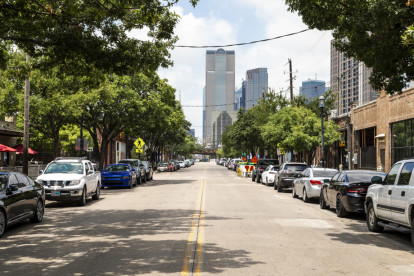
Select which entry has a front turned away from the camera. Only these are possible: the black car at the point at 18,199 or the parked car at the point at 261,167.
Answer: the parked car

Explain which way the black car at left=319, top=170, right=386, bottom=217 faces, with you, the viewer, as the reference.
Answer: facing away from the viewer and to the left of the viewer

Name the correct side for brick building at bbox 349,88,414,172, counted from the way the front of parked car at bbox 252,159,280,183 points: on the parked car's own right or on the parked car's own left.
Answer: on the parked car's own right

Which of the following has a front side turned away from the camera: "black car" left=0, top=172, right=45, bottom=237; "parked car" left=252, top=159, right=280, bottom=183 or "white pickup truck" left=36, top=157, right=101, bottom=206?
the parked car

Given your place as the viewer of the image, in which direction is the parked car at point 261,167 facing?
facing away from the viewer

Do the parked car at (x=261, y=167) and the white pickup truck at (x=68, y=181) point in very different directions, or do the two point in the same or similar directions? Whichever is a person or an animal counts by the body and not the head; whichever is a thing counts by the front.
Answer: very different directions

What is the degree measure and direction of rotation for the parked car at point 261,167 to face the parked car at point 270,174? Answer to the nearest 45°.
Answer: approximately 180°

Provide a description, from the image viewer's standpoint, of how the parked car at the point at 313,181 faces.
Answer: facing away from the viewer and to the left of the viewer

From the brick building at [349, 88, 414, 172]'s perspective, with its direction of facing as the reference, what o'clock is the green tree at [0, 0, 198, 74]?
The green tree is roughly at 11 o'clock from the brick building.

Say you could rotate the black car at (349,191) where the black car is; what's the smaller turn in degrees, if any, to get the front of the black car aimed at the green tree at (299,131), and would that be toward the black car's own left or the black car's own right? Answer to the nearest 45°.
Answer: approximately 45° to the black car's own right
